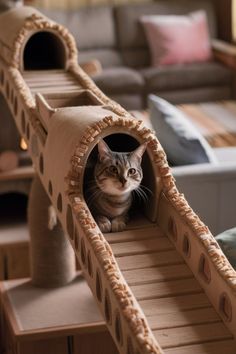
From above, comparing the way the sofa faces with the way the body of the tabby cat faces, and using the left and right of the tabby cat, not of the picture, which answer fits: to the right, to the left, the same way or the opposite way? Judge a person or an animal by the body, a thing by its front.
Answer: the same way

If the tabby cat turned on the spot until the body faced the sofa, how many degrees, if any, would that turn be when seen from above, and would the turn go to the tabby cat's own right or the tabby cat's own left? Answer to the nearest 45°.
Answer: approximately 180°

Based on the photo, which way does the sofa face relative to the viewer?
toward the camera

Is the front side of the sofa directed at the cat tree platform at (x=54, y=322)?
yes

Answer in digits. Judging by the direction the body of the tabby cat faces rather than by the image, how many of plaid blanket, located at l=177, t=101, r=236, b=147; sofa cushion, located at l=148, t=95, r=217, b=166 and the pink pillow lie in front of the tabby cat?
0

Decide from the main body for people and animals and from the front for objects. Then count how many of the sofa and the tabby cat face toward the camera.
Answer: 2

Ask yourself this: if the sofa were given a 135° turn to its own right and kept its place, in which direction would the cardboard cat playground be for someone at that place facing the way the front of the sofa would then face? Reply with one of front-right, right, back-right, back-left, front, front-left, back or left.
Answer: back-left

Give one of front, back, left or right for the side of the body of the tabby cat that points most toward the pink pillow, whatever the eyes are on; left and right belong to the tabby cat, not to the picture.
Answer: back

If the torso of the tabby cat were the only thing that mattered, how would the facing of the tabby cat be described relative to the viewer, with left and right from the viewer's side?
facing the viewer
